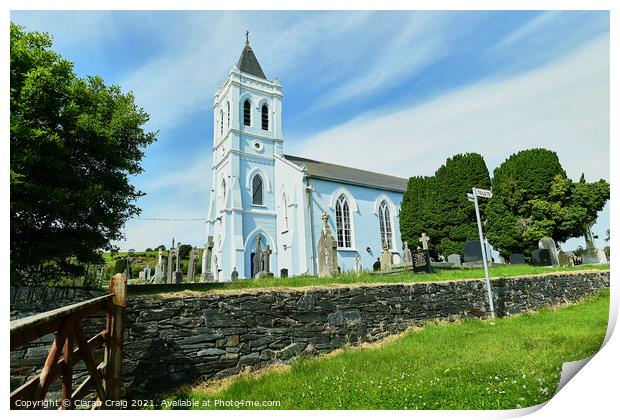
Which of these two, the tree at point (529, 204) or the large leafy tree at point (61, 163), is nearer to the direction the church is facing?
the large leafy tree

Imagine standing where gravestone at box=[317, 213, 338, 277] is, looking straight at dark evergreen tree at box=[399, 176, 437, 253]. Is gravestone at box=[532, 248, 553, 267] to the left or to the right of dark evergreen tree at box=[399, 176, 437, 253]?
right

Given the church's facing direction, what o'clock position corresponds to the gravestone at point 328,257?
The gravestone is roughly at 10 o'clock from the church.

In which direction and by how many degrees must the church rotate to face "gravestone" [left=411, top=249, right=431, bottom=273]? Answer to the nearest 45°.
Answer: approximately 90° to its left

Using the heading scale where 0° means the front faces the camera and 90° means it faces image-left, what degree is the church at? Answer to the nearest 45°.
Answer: approximately 45°
